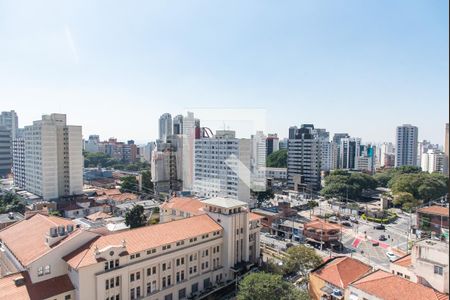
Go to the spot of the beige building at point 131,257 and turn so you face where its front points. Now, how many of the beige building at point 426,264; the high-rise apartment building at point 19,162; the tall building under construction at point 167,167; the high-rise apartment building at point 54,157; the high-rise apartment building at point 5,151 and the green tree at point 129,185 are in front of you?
1

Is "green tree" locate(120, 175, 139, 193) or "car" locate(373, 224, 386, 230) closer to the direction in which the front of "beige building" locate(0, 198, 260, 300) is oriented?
the car

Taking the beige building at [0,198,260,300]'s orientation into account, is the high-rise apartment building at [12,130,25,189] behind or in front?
behind

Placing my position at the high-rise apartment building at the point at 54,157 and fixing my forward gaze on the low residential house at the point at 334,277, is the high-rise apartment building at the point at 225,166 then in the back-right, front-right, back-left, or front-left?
front-left

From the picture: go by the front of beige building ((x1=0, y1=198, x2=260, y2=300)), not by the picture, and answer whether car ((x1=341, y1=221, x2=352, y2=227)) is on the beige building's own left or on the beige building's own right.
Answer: on the beige building's own left

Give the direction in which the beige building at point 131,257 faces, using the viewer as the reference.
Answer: facing the viewer and to the right of the viewer

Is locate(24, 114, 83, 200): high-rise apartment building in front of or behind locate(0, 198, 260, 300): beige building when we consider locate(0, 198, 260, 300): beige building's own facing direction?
behind

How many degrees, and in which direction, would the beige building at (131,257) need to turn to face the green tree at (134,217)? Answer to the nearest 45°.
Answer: approximately 135° to its left

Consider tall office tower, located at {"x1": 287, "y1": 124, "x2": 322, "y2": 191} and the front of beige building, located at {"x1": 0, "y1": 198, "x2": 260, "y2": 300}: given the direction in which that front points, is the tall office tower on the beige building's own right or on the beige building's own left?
on the beige building's own left

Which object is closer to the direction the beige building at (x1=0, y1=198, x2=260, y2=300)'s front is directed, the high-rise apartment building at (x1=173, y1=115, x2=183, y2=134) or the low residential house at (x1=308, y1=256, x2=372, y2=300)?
the low residential house

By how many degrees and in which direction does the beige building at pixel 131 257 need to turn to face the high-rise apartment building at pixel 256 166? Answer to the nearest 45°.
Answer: approximately 90° to its left

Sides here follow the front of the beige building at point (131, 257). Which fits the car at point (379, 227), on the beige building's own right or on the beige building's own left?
on the beige building's own left

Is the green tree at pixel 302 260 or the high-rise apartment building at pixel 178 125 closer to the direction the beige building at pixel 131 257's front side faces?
the green tree

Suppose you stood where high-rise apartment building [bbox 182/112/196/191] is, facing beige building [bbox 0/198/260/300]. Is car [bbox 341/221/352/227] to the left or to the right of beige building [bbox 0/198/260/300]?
left

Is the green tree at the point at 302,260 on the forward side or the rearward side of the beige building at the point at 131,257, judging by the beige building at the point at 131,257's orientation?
on the forward side

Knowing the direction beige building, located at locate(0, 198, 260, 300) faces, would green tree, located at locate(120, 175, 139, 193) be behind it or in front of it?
behind
